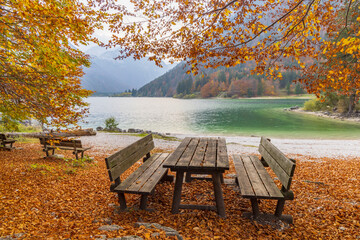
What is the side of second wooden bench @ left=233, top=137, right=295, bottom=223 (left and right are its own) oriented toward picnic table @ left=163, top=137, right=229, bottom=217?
front

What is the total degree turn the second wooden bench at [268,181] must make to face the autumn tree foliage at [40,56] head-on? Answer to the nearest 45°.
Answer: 0° — it already faces it

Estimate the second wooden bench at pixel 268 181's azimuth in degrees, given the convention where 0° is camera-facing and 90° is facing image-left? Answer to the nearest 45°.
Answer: approximately 90°

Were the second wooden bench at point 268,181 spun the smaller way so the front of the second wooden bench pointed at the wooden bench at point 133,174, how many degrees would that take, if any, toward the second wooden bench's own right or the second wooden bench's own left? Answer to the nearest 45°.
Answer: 0° — it already faces it
